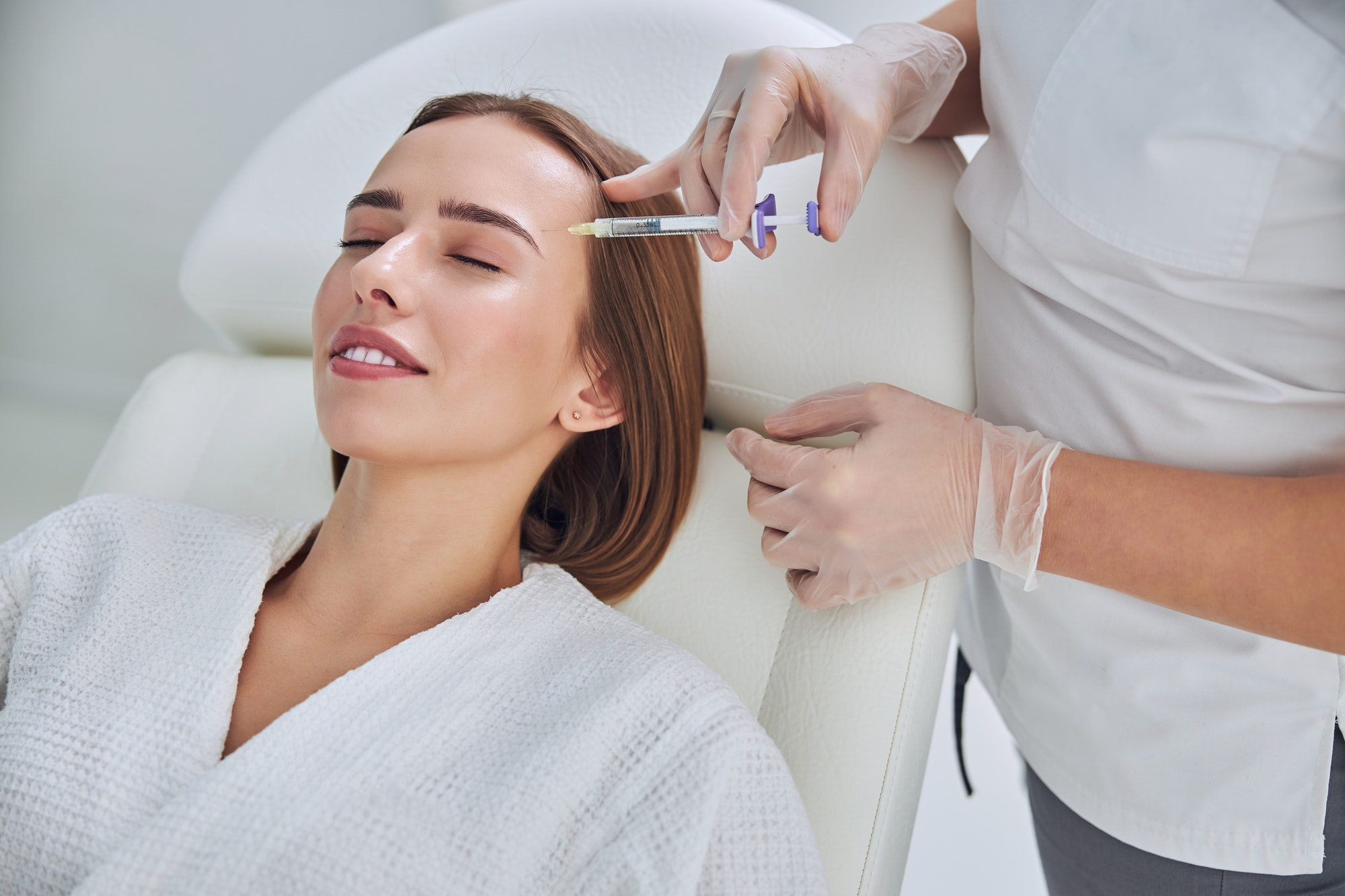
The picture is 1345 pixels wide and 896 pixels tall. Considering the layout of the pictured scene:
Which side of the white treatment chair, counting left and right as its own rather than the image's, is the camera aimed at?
front
